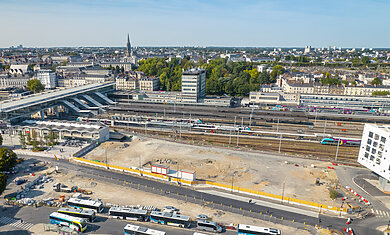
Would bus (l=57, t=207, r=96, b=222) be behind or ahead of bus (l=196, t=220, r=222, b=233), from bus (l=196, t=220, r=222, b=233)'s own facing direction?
behind

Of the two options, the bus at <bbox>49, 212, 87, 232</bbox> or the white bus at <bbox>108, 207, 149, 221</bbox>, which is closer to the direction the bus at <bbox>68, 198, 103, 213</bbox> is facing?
the white bus

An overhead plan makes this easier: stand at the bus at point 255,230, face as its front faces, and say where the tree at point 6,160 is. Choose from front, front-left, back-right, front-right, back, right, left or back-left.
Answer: back

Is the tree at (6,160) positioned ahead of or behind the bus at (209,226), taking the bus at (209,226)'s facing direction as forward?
behind

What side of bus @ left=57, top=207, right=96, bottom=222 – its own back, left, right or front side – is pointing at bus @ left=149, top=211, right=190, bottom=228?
front

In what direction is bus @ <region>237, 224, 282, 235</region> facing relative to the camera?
to the viewer's right

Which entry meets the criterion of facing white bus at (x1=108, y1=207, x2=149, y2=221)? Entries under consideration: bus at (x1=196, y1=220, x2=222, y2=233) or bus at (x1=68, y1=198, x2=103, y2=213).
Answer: bus at (x1=68, y1=198, x2=103, y2=213)

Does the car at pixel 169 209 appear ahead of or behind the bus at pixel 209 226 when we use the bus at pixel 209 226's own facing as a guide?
behind

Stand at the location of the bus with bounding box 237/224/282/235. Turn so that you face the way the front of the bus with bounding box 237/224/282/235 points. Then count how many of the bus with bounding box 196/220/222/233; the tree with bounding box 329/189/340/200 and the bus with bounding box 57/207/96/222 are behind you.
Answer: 2

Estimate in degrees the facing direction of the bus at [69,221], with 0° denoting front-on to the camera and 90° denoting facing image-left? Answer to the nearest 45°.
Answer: approximately 315°

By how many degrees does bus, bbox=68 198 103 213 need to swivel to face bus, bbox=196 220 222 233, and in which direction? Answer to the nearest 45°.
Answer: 0° — it already faces it
